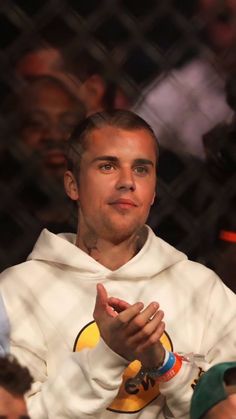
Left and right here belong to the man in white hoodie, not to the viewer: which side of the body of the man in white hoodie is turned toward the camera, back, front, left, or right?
front

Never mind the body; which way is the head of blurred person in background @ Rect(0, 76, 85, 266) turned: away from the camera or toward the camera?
toward the camera

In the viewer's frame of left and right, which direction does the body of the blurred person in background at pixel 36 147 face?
facing the viewer and to the right of the viewer
